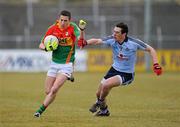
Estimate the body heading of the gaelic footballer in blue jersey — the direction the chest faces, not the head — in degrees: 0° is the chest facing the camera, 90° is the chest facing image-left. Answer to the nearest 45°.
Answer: approximately 45°
